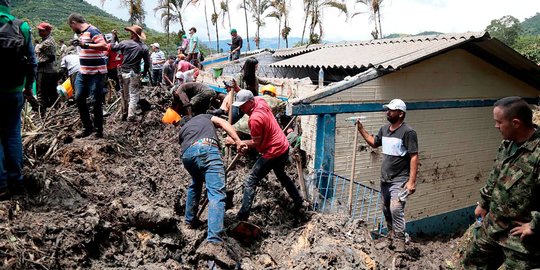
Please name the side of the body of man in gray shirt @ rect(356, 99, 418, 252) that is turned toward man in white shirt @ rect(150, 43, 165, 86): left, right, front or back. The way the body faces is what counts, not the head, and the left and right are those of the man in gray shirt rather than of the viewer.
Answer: right

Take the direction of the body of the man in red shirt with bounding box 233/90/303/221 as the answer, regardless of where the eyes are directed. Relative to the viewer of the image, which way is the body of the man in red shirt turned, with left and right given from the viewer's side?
facing to the left of the viewer

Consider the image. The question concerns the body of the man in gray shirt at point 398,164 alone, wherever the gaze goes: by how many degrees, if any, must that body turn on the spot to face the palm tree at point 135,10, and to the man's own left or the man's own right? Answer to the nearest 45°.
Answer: approximately 90° to the man's own right

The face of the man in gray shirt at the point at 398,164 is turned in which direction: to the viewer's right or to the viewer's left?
to the viewer's left

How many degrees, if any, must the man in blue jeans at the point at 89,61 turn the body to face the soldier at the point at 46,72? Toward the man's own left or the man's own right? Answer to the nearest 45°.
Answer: approximately 90° to the man's own right

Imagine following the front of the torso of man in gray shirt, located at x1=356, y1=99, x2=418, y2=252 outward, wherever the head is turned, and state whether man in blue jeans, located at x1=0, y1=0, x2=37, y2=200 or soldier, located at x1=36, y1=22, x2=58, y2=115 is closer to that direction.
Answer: the man in blue jeans

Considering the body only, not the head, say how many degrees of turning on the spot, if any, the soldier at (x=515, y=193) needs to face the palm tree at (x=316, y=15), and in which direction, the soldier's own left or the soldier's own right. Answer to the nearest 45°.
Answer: approximately 90° to the soldier's own right
